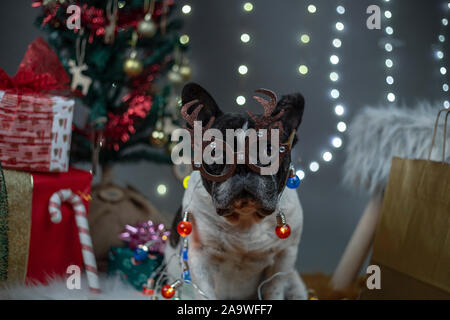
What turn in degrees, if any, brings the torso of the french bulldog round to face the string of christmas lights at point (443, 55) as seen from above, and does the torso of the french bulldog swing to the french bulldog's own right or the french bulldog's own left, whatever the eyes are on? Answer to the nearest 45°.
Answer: approximately 135° to the french bulldog's own left

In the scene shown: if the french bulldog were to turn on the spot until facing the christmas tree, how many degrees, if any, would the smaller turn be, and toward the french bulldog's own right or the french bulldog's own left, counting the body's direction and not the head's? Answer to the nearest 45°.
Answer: approximately 135° to the french bulldog's own right

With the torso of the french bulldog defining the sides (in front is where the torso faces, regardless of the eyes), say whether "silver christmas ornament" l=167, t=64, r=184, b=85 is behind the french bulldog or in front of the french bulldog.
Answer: behind

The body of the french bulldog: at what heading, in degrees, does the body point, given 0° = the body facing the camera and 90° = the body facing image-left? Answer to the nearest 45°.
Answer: approximately 0°
